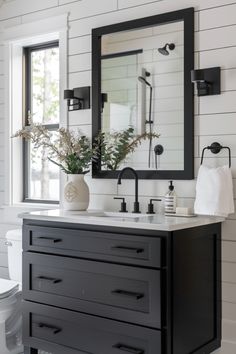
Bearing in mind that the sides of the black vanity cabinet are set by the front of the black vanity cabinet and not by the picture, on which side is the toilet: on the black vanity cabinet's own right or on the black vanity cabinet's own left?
on the black vanity cabinet's own right

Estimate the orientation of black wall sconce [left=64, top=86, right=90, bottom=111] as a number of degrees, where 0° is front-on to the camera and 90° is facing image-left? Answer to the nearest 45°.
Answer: approximately 45°

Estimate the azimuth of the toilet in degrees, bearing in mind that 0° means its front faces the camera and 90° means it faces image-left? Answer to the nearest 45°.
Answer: approximately 45°

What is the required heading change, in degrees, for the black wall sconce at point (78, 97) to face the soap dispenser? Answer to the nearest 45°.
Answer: approximately 90° to its left

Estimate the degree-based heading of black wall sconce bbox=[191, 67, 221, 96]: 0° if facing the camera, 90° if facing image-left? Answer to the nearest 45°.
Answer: approximately 45°
